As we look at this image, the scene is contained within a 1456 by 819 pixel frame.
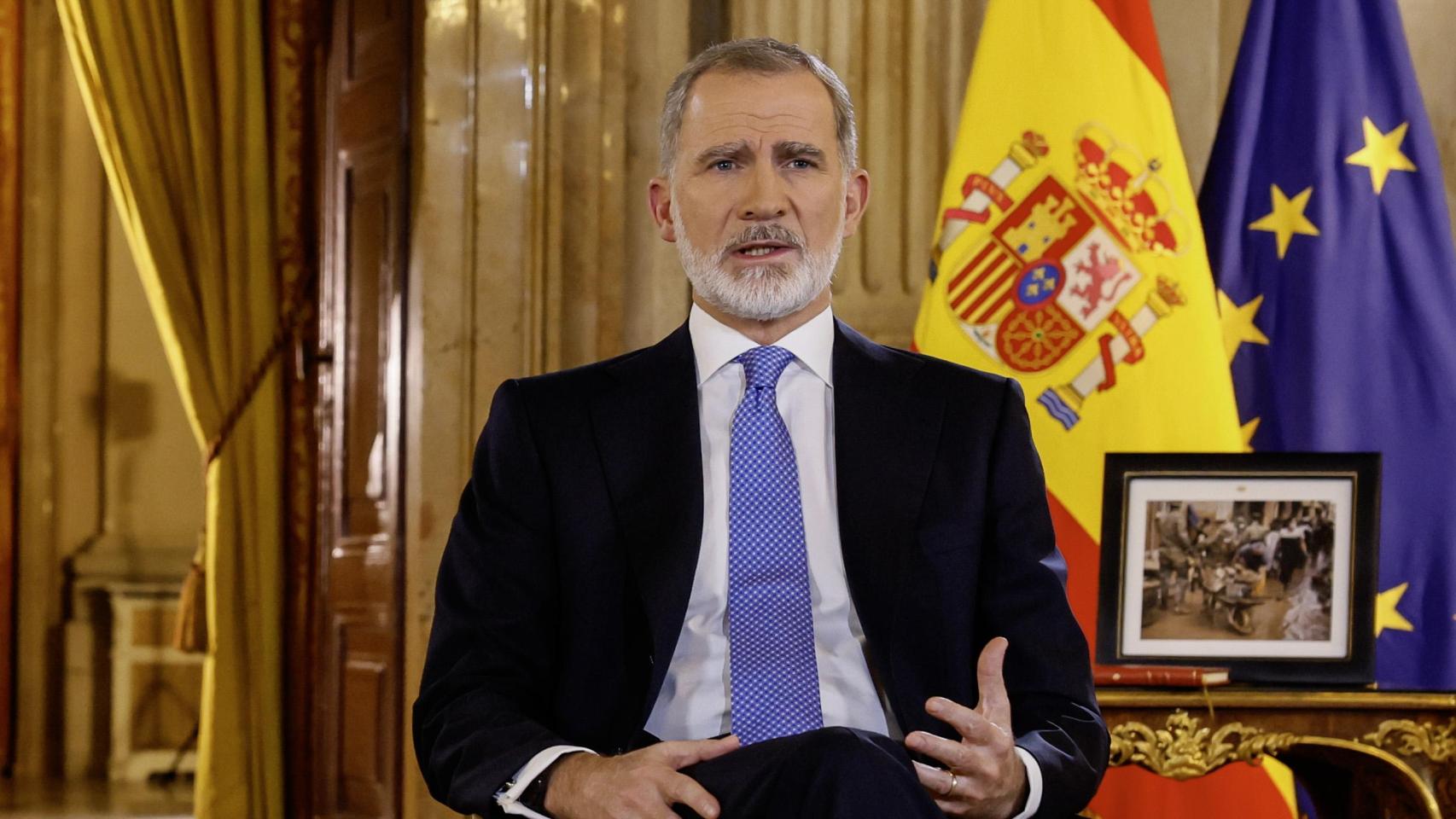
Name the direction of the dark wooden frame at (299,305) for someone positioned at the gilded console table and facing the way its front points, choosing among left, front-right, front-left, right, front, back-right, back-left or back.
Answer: back-right

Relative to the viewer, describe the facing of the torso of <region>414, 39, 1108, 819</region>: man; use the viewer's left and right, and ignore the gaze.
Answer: facing the viewer

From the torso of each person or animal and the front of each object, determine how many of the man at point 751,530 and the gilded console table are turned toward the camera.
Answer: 2

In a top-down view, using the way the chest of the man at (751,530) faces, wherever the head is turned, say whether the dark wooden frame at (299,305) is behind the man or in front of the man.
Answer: behind

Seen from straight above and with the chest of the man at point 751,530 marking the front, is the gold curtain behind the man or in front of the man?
behind

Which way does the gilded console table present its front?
toward the camera

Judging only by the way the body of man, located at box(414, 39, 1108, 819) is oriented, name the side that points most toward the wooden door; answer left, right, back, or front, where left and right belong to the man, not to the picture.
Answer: back

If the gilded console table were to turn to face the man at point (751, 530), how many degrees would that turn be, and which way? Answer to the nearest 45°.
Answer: approximately 45° to its right
